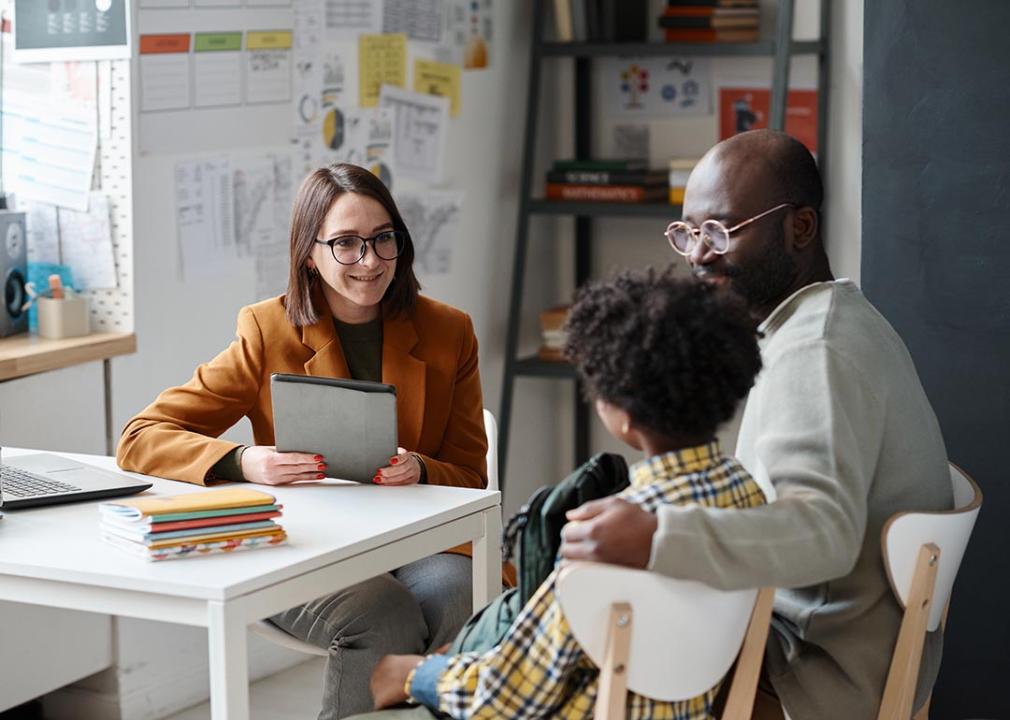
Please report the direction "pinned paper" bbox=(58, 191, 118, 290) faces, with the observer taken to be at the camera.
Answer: facing the viewer

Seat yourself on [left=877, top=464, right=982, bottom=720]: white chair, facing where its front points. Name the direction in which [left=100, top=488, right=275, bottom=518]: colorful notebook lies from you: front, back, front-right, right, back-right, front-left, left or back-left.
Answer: front-left

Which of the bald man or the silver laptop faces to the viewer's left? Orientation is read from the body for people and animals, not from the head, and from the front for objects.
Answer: the bald man

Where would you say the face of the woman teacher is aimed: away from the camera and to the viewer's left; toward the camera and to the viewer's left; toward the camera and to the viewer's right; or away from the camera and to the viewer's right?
toward the camera and to the viewer's right

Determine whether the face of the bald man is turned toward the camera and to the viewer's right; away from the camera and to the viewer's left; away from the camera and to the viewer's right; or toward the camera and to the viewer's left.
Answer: toward the camera and to the viewer's left

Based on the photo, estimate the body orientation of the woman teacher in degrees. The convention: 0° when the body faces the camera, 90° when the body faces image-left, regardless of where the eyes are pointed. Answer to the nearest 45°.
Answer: approximately 0°

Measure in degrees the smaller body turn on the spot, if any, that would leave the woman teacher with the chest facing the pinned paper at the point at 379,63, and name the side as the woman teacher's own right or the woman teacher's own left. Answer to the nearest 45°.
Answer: approximately 180°

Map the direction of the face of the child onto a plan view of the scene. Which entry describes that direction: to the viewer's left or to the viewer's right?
to the viewer's left

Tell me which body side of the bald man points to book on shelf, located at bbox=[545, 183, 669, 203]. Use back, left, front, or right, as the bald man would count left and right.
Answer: right

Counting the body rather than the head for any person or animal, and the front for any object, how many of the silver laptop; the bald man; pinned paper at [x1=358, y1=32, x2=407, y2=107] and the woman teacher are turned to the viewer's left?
1

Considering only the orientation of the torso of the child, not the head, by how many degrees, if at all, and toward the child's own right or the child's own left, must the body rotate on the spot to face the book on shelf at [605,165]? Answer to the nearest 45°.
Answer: approximately 45° to the child's own right

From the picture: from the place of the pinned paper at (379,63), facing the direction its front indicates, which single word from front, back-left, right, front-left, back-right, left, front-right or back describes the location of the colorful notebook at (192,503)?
front

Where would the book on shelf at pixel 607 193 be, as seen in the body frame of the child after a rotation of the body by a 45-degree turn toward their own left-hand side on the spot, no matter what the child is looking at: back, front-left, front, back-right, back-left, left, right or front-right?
right
